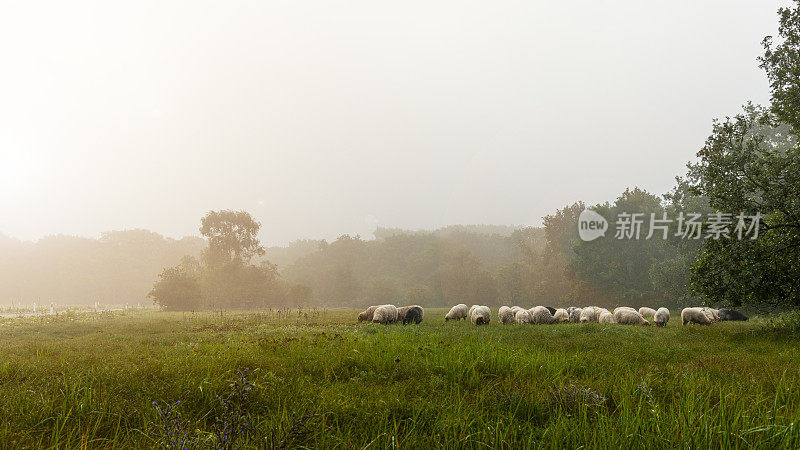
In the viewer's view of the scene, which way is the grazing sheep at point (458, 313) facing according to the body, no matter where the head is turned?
to the viewer's left

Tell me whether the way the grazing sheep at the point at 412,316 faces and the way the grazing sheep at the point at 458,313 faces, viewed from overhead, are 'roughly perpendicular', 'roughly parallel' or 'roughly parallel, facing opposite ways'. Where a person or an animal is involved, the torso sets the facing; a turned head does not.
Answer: roughly parallel

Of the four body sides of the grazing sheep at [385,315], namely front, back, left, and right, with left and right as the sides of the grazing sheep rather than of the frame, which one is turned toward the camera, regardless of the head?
left
